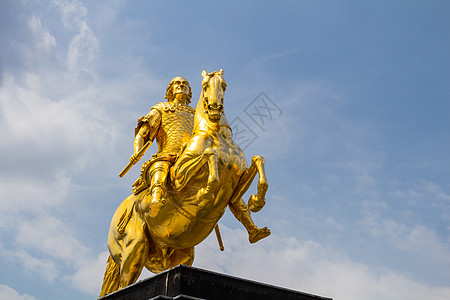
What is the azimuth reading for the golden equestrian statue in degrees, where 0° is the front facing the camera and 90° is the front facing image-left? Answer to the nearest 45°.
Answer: approximately 315°
